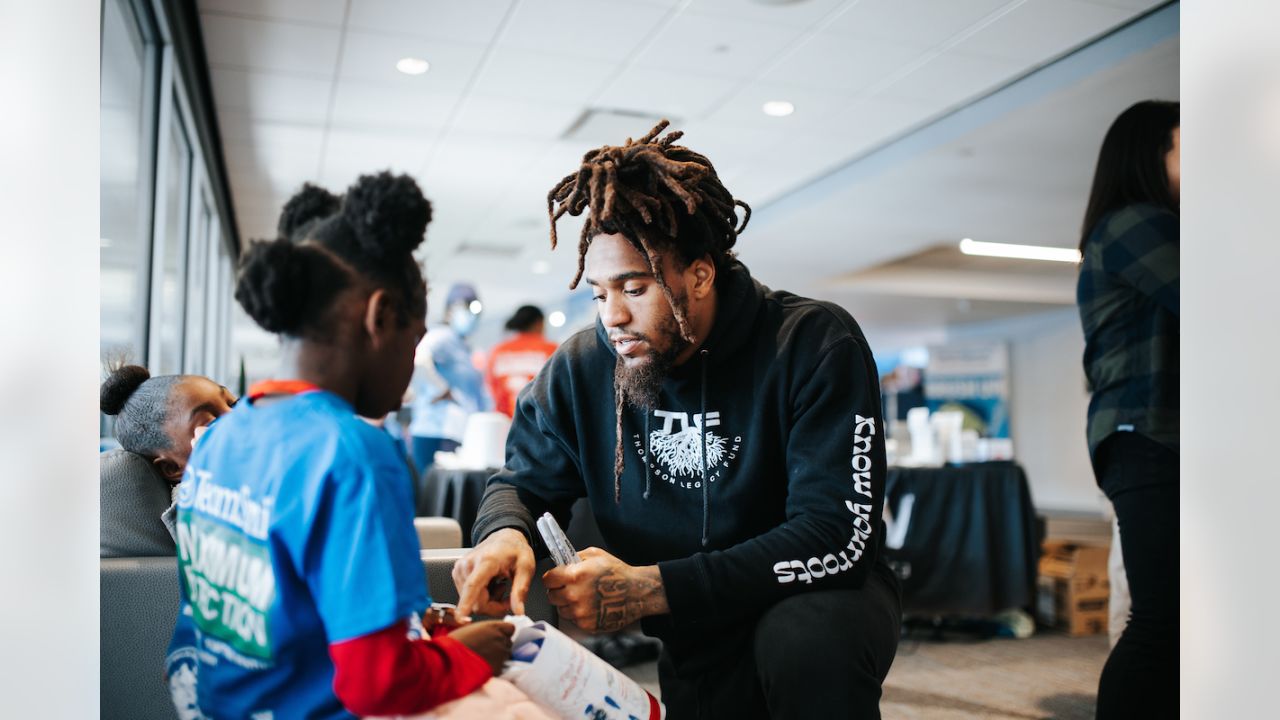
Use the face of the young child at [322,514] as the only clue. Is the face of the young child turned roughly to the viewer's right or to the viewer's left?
to the viewer's right

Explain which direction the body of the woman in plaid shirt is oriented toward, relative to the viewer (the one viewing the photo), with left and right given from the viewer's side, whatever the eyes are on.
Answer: facing to the right of the viewer

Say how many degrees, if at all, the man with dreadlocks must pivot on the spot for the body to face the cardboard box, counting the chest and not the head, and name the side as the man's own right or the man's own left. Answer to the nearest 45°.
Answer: approximately 180°

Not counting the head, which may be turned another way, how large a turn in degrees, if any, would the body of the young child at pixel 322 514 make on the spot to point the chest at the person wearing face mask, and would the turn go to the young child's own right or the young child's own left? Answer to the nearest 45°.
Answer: approximately 45° to the young child's own left

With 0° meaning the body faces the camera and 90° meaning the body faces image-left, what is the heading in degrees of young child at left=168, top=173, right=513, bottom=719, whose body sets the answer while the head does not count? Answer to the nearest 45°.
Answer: approximately 225°

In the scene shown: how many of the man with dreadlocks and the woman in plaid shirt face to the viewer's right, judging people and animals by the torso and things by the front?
1

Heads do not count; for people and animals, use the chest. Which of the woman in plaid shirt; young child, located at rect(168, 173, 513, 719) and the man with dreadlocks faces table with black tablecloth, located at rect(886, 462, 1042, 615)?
the young child

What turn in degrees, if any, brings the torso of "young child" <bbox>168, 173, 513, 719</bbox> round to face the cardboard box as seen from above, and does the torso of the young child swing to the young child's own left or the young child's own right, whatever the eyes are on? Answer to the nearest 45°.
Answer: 0° — they already face it

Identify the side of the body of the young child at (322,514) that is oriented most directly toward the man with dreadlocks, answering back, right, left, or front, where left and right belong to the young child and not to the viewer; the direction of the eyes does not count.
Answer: front

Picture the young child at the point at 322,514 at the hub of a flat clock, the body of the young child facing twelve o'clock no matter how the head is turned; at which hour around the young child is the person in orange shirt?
The person in orange shirt is roughly at 11 o'clock from the young child.

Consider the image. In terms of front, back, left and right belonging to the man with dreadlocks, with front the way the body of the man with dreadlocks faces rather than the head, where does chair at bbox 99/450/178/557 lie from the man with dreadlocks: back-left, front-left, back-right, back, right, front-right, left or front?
front-right

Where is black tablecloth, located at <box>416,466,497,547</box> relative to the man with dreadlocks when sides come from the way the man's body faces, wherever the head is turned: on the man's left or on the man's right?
on the man's right

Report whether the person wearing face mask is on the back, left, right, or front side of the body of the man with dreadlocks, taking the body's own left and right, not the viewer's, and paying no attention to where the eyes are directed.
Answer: right

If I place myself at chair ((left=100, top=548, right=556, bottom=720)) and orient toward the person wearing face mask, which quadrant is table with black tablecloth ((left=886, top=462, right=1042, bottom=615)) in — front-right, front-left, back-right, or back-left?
front-right
